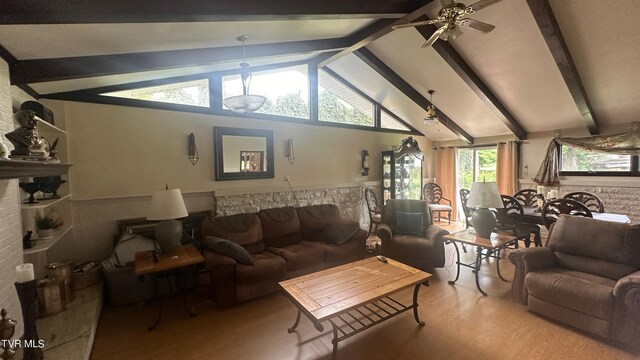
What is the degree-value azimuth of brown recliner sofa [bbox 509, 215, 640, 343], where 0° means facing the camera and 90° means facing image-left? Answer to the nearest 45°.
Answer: approximately 45°

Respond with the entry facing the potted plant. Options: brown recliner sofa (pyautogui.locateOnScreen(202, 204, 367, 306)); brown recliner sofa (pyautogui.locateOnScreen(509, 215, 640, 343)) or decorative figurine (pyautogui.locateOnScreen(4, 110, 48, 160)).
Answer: brown recliner sofa (pyautogui.locateOnScreen(509, 215, 640, 343))

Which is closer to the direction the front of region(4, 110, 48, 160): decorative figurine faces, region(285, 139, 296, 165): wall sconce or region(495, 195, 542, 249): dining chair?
the dining chair

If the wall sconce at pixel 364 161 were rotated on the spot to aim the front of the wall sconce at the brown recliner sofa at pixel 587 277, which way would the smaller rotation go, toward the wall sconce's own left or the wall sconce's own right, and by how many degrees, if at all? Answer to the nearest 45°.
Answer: approximately 45° to the wall sconce's own left

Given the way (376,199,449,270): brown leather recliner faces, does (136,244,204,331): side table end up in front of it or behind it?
in front

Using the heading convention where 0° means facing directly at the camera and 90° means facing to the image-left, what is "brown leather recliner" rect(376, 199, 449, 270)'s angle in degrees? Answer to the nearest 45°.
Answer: approximately 45°
